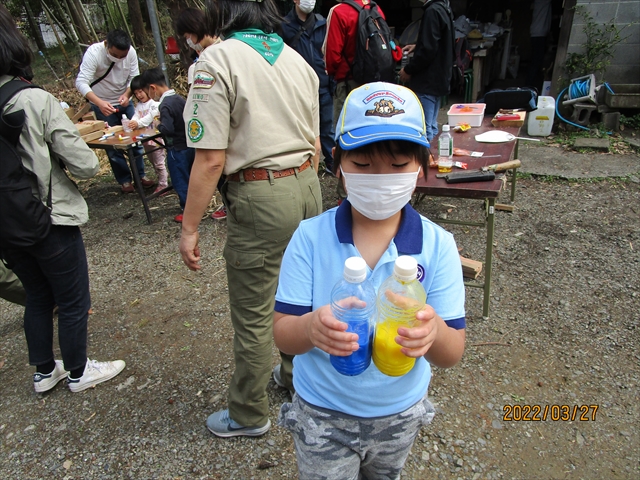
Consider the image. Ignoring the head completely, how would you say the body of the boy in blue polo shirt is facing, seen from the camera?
toward the camera

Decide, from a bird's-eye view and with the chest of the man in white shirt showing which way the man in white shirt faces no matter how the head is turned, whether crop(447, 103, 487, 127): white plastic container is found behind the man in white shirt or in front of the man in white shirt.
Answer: in front

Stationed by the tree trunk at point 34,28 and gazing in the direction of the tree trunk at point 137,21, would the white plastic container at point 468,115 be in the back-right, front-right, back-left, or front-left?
front-right

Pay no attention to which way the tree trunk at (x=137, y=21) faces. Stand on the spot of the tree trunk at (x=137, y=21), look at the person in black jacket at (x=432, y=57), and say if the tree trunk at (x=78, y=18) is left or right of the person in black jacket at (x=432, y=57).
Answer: right

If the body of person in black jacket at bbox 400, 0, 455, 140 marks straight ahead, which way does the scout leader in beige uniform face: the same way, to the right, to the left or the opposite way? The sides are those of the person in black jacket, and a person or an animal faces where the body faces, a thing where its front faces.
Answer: the same way

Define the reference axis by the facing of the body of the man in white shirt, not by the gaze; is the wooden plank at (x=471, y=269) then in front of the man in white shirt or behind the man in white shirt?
in front

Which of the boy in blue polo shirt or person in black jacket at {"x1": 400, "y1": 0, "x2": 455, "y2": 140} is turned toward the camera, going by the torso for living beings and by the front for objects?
the boy in blue polo shirt

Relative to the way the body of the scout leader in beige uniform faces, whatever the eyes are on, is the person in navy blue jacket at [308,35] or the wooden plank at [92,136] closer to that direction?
the wooden plank

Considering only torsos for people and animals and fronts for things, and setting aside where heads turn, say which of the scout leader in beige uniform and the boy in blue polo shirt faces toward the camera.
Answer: the boy in blue polo shirt

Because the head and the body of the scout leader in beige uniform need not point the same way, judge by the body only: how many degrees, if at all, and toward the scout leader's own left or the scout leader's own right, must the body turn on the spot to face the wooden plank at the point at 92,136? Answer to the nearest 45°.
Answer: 0° — they already face it

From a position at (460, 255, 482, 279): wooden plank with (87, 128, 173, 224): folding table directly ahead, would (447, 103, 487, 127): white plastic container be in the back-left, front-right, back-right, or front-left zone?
front-right

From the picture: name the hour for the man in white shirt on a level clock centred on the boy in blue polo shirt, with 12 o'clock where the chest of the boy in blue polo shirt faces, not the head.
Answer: The man in white shirt is roughly at 5 o'clock from the boy in blue polo shirt.

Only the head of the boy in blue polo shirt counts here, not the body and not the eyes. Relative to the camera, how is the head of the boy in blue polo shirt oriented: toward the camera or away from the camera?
toward the camera

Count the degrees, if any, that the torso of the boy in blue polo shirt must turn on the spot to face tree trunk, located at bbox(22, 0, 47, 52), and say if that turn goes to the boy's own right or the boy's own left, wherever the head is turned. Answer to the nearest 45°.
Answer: approximately 135° to the boy's own right
